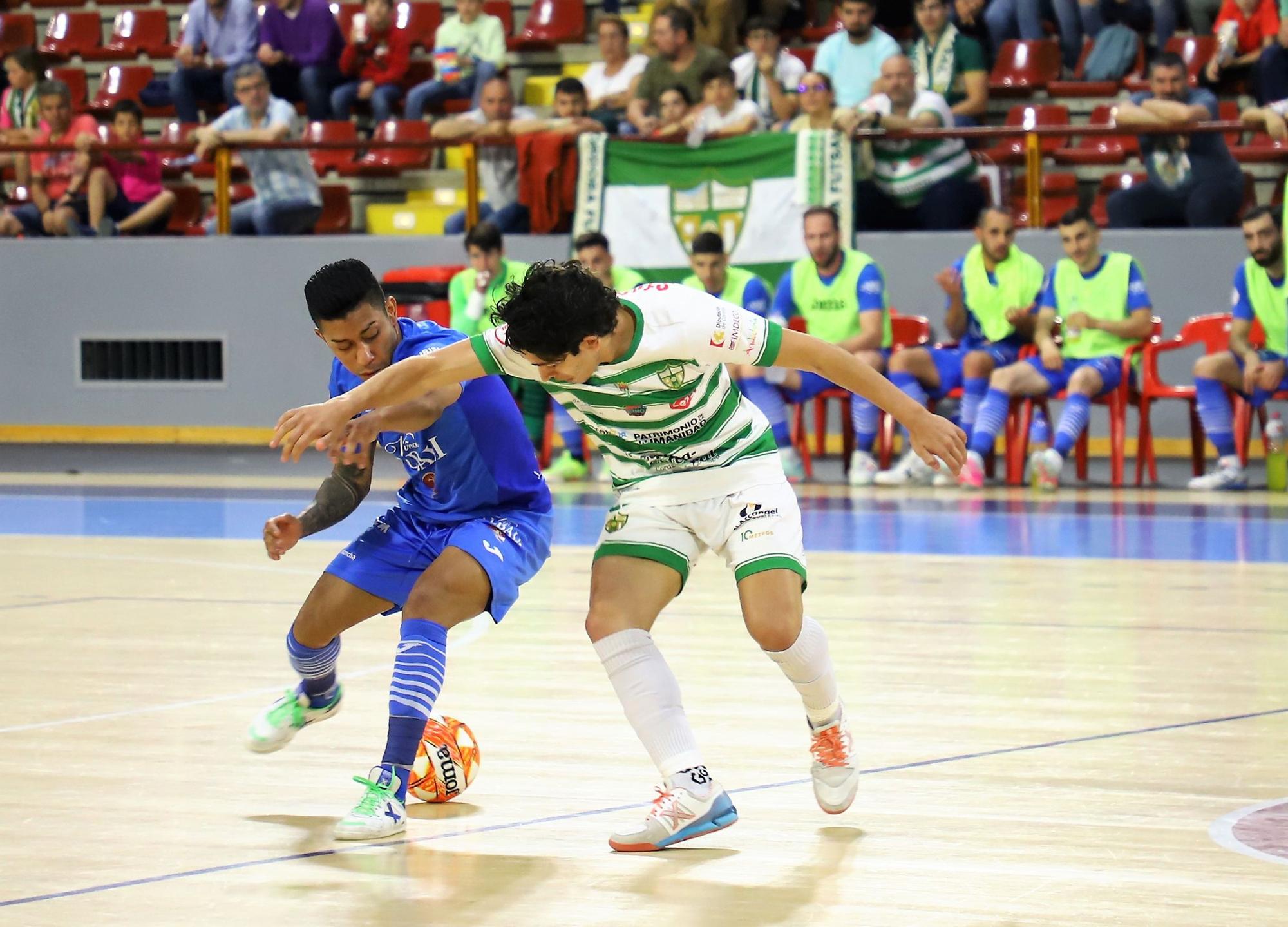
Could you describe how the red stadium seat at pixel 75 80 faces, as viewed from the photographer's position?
facing the viewer

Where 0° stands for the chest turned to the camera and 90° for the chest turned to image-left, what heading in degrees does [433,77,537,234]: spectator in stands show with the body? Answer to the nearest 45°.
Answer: approximately 0°

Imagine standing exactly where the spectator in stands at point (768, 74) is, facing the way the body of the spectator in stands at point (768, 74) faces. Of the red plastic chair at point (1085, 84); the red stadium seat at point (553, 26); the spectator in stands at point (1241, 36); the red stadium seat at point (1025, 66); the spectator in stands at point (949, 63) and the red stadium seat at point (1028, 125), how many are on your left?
5

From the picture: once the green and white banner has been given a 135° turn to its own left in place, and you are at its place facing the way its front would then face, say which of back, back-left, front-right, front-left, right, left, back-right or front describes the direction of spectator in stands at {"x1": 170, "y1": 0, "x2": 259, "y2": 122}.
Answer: left

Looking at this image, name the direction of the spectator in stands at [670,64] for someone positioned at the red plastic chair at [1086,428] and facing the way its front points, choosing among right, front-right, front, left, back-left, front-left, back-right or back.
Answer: right

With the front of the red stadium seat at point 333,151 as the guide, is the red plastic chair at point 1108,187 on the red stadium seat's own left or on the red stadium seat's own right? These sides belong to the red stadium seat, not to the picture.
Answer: on the red stadium seat's own left

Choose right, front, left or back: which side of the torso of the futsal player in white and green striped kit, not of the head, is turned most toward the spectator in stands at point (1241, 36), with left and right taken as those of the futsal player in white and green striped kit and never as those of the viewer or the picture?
back

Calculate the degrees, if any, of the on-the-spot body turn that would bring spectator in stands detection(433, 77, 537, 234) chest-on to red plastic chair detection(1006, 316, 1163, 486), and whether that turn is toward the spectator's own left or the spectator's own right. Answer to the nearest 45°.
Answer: approximately 45° to the spectator's own left

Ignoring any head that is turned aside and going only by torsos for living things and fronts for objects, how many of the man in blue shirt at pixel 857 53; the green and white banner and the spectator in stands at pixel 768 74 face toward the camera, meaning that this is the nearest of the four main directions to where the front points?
3
